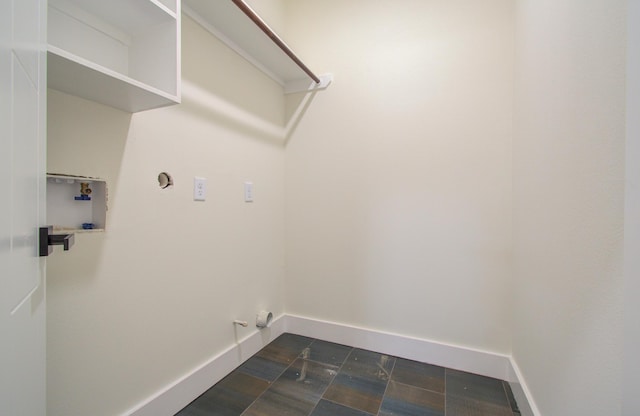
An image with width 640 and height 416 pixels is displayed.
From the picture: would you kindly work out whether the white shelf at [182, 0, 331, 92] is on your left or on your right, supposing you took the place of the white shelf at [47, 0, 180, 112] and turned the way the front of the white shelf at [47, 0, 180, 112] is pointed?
on your left

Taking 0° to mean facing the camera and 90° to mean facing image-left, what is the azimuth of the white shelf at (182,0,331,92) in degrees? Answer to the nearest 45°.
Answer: approximately 315°

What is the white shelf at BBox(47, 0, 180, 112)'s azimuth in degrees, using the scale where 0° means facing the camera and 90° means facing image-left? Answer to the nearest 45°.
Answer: approximately 315°

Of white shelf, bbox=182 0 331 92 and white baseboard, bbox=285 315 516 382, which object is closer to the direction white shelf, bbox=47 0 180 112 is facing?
the white baseboard
